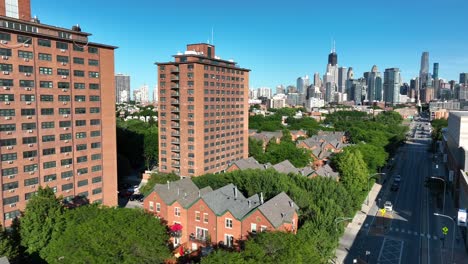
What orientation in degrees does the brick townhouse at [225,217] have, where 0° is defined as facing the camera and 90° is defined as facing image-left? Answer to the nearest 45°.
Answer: approximately 45°

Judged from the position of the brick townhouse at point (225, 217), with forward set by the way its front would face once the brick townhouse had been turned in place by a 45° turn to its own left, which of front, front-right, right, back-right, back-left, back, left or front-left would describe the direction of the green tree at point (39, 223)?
right
